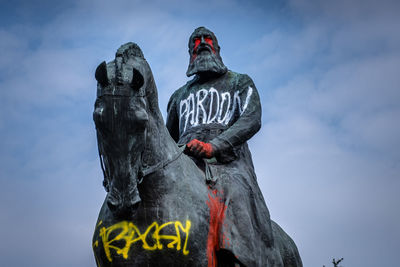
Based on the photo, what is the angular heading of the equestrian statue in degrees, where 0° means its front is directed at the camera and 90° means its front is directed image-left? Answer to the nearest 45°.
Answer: approximately 45°
